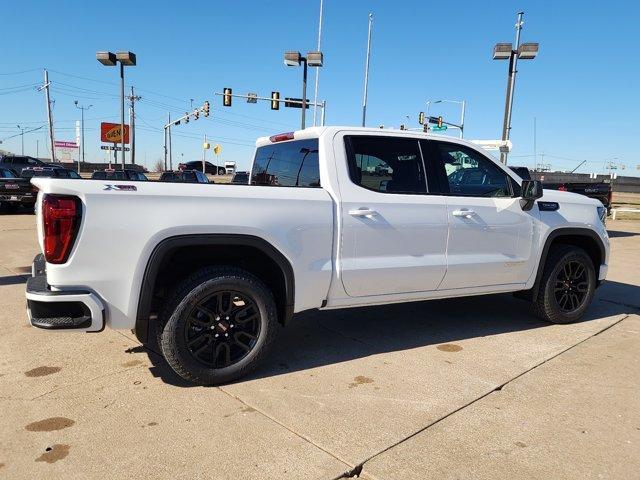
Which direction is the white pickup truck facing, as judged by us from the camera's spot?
facing away from the viewer and to the right of the viewer

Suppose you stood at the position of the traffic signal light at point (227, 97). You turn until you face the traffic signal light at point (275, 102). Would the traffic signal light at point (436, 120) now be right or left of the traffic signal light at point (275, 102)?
left

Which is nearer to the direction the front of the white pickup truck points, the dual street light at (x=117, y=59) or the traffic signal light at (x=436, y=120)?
the traffic signal light
